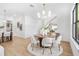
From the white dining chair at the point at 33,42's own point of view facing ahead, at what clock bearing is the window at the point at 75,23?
The window is roughly at 12 o'clock from the white dining chair.

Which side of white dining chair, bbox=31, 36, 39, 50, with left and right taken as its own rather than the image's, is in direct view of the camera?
right
